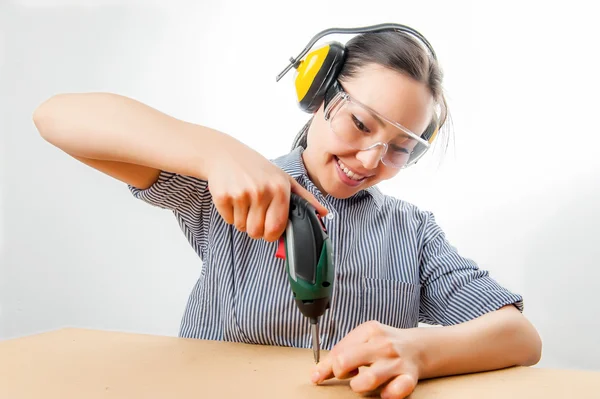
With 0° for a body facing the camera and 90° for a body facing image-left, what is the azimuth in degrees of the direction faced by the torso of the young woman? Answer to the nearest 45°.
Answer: approximately 0°
